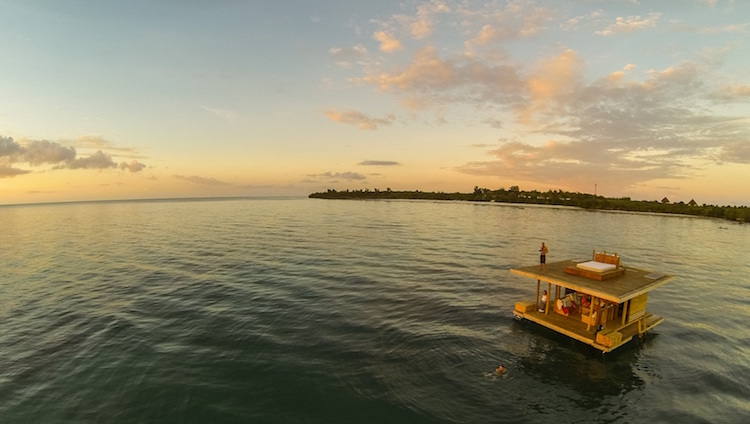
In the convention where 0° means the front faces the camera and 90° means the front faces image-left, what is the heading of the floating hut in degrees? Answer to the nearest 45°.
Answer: approximately 45°
